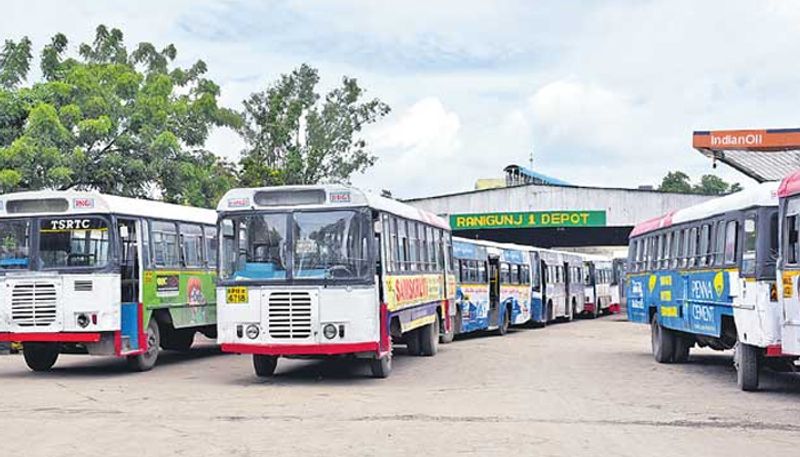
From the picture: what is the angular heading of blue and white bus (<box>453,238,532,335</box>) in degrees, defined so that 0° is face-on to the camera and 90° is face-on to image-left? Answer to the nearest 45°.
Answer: approximately 45°

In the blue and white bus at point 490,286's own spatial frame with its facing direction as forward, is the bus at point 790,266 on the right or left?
on its left

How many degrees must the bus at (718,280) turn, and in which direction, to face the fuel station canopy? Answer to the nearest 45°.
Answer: approximately 135° to its left

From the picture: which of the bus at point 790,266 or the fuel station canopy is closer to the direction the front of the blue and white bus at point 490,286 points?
the bus

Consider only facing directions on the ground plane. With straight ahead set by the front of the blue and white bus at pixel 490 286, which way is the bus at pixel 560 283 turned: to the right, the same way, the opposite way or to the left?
the same way

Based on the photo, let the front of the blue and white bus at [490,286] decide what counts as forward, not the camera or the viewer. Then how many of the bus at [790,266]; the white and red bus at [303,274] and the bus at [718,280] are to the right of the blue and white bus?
0

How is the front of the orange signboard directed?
toward the camera

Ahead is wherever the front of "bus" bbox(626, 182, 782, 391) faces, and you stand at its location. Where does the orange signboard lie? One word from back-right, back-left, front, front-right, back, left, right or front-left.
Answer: back-left

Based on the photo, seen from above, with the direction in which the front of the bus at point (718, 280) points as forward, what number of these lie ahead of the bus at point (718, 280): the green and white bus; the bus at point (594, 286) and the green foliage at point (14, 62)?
0

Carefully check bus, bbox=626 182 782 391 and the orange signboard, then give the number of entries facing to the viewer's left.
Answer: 0

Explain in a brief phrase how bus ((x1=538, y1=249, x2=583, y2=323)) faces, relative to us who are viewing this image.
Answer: facing the viewer and to the left of the viewer

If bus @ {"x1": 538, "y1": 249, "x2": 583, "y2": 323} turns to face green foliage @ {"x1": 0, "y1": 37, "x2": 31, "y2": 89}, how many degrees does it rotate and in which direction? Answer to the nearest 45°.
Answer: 0° — it already faces it

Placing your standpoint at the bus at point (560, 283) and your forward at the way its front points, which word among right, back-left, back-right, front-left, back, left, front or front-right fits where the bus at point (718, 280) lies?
front-left

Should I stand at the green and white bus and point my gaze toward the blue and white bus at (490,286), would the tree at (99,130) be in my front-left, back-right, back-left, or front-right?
front-left

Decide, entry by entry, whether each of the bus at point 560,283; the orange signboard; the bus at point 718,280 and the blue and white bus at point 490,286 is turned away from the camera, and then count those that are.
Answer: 0
